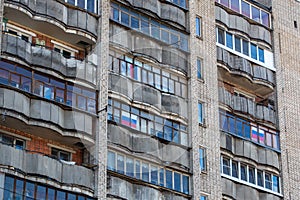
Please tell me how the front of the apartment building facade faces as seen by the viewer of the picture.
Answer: facing the viewer and to the right of the viewer
